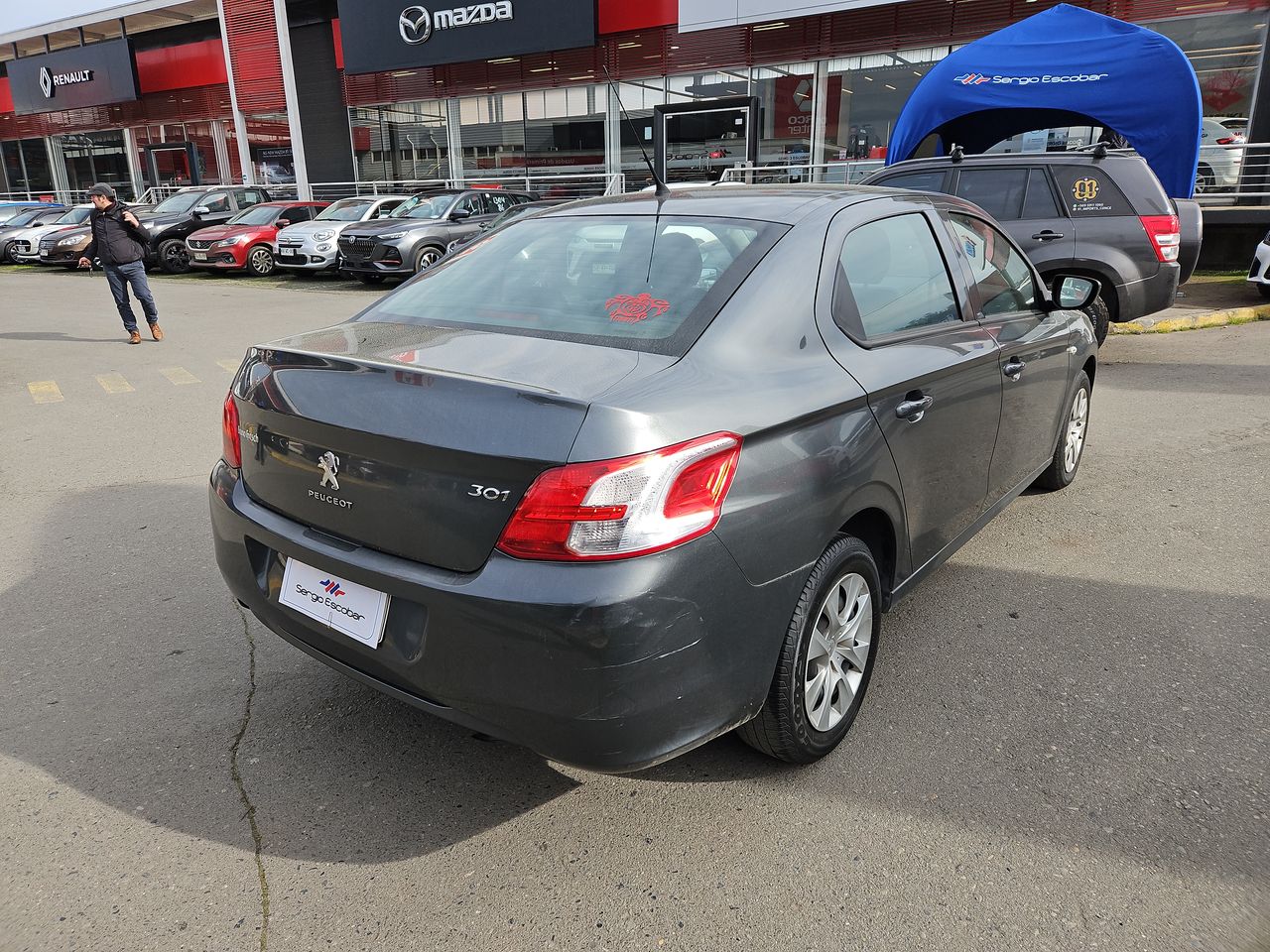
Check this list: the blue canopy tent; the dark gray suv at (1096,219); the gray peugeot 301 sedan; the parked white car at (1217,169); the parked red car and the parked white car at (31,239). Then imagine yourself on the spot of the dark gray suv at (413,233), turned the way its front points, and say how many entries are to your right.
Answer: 2

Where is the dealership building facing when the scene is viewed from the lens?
facing the viewer

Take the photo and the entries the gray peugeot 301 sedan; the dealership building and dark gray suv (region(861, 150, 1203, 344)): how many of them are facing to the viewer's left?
1

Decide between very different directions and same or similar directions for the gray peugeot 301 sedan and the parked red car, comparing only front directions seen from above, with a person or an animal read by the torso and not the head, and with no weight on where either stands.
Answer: very different directions

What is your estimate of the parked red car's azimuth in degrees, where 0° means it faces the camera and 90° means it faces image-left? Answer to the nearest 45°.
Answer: approximately 45°

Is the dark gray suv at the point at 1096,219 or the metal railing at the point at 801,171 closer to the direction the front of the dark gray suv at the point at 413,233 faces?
the dark gray suv

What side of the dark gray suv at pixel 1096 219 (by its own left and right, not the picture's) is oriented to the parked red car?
front

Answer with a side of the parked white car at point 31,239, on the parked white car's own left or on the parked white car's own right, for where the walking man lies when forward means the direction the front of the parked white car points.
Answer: on the parked white car's own left

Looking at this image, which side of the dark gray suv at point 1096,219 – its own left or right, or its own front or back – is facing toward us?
left

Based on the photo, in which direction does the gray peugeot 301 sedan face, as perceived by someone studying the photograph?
facing away from the viewer and to the right of the viewer

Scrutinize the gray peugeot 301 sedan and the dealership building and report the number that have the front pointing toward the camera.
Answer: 1

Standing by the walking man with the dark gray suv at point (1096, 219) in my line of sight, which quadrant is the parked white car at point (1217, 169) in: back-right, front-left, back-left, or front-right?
front-left

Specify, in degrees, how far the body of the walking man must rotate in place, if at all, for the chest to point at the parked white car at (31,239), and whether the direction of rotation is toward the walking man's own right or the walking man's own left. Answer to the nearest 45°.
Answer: approximately 135° to the walking man's own right

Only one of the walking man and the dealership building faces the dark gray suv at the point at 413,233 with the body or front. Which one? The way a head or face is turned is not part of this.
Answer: the dealership building

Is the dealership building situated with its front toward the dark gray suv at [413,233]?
yes

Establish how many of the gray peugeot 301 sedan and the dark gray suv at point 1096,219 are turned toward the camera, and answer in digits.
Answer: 0

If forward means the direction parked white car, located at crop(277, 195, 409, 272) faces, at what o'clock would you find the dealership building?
The dealership building is roughly at 6 o'clock from the parked white car.
